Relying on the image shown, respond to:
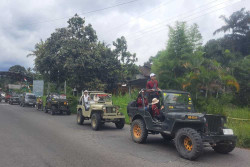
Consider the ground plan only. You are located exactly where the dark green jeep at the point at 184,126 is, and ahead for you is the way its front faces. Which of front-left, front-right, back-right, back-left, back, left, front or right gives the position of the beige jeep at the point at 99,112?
back

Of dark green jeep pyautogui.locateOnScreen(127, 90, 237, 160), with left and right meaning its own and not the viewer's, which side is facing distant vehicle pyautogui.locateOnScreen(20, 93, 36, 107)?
back

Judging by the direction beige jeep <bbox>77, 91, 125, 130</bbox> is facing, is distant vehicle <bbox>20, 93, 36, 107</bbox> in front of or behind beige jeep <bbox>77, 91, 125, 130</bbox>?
behind

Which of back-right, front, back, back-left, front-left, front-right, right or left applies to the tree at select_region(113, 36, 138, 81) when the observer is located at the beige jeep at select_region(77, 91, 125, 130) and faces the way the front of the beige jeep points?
back-left

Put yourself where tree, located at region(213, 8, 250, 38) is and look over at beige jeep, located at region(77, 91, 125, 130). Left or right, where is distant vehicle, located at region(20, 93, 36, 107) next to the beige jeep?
right

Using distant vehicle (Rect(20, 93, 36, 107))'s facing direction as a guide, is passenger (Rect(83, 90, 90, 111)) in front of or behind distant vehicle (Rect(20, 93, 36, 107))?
in front

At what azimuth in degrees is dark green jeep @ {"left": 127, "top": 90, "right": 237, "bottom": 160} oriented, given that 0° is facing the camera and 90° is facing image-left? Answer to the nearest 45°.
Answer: approximately 315°

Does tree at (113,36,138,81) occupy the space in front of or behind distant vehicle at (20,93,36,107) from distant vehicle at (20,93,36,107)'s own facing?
in front

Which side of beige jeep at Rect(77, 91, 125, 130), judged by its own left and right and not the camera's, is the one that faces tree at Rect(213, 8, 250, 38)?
left

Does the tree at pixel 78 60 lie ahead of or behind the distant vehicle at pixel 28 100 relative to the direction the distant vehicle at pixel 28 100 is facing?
ahead
